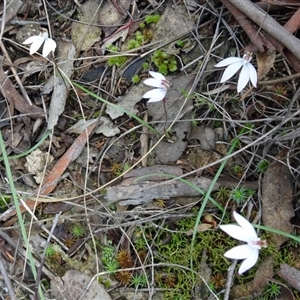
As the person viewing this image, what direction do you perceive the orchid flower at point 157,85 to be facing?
facing to the left of the viewer

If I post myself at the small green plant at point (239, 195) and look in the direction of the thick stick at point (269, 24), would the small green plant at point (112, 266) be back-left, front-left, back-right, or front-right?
back-left
